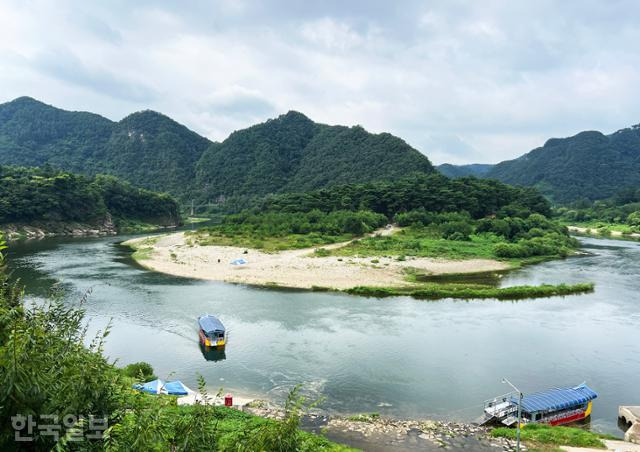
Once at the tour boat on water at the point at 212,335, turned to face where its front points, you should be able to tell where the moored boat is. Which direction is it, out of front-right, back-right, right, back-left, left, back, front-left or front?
front

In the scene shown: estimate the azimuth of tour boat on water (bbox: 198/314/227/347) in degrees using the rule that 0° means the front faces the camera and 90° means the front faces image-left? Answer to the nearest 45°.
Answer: approximately 315°
